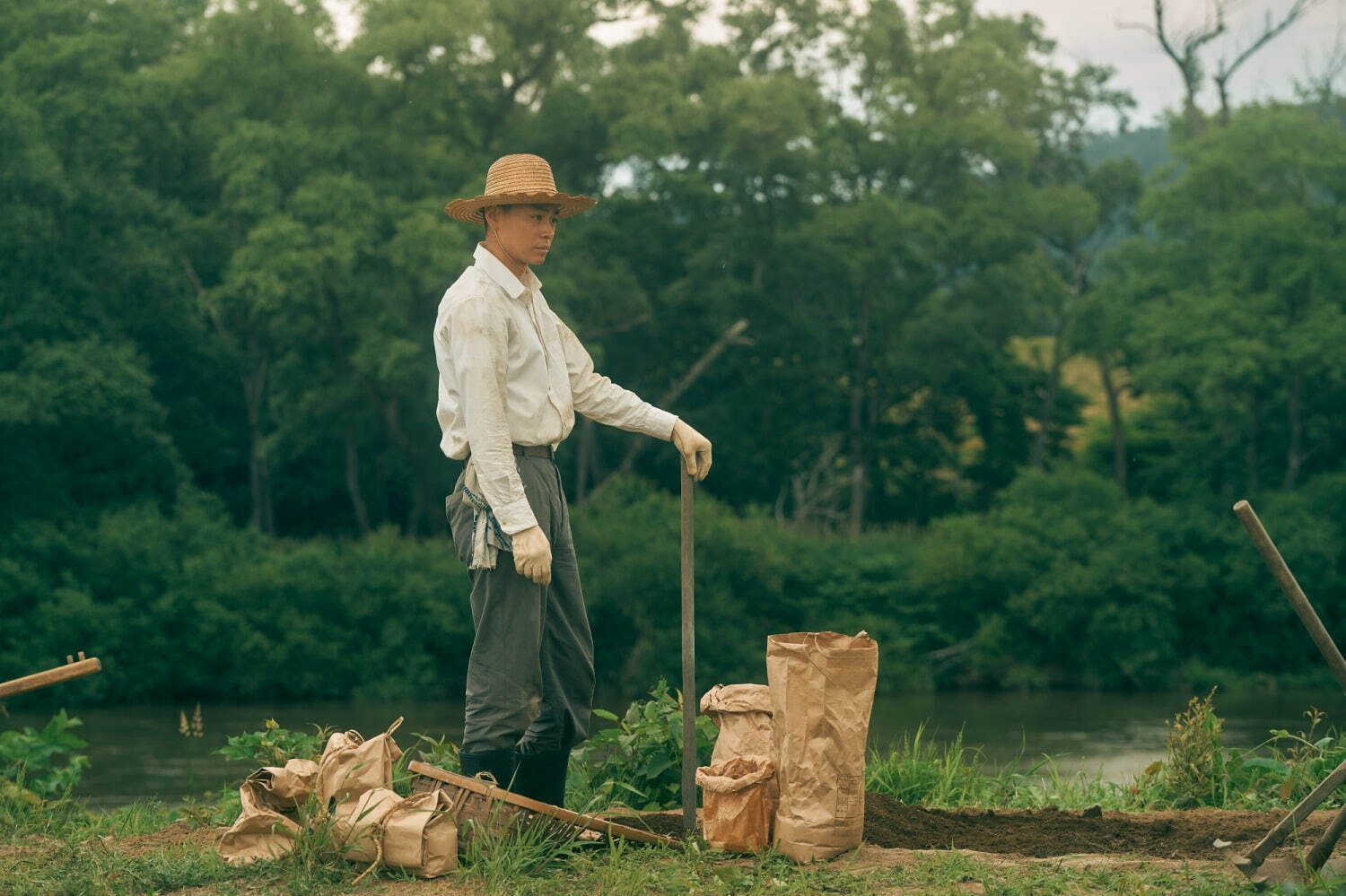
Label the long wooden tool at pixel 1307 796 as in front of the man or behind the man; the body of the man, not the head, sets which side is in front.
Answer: in front

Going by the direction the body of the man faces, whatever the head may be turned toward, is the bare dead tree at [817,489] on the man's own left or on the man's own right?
on the man's own left

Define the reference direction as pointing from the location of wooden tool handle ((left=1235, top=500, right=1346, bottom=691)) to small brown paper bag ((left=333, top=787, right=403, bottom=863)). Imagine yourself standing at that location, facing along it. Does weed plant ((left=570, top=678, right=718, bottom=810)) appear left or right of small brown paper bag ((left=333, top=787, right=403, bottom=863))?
right

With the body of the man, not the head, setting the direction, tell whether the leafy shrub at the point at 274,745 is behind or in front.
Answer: behind

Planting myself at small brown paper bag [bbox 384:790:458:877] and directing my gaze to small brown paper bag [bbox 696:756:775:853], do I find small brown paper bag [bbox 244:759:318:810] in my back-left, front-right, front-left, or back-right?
back-left

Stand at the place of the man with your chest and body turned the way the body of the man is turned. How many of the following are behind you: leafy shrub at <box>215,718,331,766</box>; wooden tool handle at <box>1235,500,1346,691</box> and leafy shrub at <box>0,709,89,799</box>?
2

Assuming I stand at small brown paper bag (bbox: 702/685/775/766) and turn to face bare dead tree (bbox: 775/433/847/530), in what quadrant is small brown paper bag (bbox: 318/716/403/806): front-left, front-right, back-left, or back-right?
back-left

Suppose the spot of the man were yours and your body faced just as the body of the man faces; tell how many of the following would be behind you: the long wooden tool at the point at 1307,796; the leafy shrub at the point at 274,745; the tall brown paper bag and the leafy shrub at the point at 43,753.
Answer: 2
